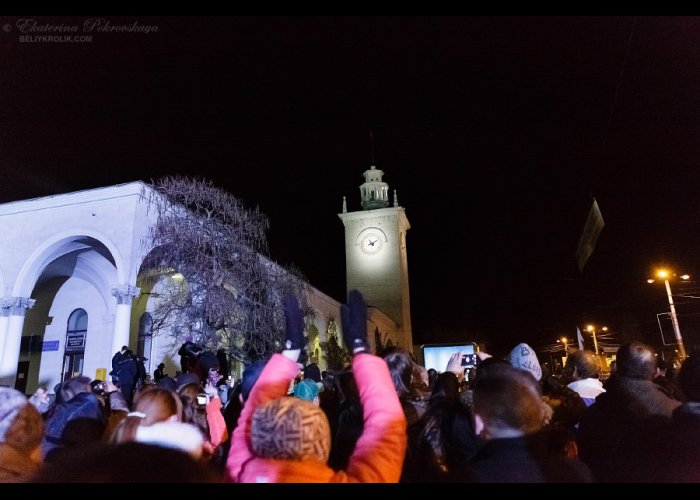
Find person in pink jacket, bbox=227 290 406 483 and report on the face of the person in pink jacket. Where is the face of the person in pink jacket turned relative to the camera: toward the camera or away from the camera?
away from the camera

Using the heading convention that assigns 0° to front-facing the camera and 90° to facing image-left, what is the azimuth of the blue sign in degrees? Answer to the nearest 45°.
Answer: approximately 0°

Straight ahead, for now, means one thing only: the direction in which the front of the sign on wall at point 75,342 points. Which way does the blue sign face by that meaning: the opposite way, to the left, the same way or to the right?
the same way

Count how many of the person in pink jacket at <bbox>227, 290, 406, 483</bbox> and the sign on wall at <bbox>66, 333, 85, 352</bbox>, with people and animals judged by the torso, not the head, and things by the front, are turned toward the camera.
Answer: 1

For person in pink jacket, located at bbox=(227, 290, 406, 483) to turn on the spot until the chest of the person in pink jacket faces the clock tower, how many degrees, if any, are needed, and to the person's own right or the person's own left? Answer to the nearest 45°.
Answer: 0° — they already face it

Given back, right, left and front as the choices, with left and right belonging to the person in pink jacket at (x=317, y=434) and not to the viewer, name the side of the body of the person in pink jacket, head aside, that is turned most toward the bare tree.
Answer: front

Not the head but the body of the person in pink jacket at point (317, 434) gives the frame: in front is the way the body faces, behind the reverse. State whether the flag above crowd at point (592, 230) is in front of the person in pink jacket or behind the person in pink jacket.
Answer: in front

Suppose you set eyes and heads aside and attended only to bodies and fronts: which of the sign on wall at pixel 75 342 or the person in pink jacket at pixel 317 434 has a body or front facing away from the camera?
the person in pink jacket

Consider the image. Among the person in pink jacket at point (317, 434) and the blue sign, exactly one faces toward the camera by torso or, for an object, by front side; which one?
the blue sign

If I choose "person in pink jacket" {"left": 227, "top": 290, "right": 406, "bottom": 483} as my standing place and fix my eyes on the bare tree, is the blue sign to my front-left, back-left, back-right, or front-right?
front-left

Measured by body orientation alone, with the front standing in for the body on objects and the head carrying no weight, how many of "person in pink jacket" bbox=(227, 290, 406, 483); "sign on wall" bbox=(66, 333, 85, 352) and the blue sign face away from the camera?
1

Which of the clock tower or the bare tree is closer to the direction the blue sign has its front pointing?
the bare tree

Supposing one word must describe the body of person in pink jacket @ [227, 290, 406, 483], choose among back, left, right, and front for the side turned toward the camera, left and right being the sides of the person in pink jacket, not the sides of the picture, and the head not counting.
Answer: back

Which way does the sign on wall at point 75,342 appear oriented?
toward the camera
